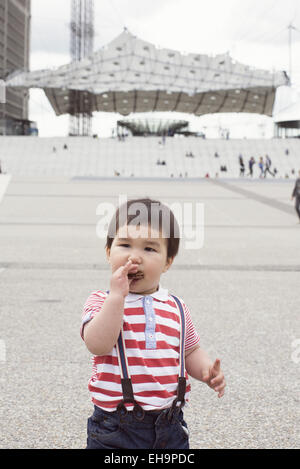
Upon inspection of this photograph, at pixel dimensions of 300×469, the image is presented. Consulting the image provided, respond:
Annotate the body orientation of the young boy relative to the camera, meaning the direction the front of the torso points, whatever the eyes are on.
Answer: toward the camera
